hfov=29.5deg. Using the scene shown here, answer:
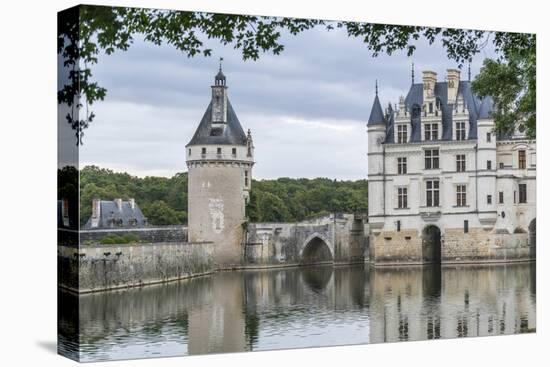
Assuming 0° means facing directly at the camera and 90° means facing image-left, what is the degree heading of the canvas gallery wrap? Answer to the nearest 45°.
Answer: approximately 315°
